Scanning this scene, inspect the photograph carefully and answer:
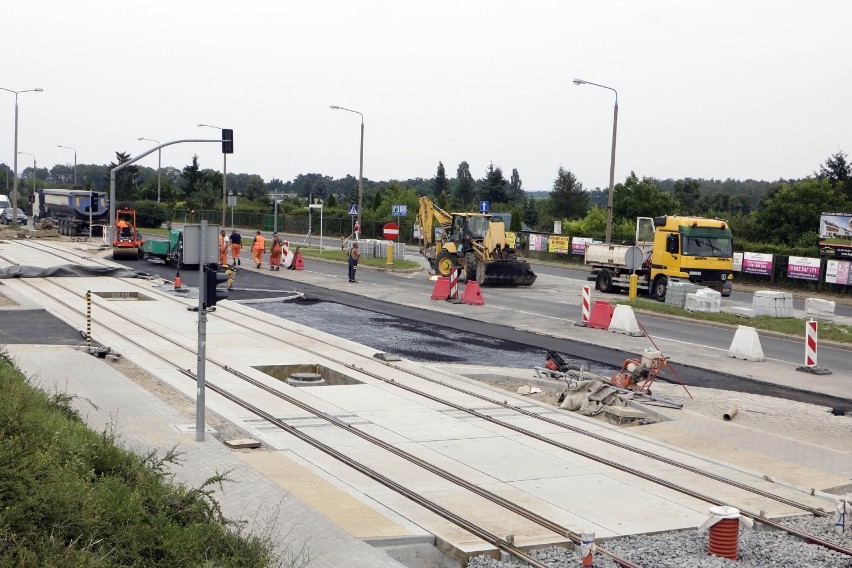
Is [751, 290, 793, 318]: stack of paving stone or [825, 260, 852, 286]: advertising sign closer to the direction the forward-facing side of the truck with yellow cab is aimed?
the stack of paving stone

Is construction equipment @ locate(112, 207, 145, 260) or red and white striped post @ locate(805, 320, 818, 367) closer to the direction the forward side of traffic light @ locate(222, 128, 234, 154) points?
the construction equipment

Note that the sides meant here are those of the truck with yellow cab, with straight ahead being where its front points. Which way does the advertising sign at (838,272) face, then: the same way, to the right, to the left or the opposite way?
to the right

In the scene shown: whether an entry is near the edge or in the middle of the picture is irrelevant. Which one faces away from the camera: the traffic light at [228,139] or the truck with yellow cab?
the traffic light

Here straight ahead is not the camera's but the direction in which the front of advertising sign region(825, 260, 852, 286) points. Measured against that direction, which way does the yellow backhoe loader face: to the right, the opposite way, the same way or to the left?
to the left

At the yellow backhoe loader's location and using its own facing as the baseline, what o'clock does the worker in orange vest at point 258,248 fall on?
The worker in orange vest is roughly at 5 o'clock from the yellow backhoe loader.

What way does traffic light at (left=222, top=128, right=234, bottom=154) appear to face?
away from the camera
